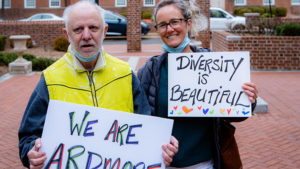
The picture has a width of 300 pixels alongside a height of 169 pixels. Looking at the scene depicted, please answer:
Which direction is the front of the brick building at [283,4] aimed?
toward the camera

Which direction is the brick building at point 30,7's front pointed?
toward the camera

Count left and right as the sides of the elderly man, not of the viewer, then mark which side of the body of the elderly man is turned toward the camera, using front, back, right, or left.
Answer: front

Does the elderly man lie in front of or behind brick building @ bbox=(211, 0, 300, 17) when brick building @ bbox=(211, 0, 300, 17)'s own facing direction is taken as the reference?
in front

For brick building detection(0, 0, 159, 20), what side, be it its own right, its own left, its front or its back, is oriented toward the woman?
front

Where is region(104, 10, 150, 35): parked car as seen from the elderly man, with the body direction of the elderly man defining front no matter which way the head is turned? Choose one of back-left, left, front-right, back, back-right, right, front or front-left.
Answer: back

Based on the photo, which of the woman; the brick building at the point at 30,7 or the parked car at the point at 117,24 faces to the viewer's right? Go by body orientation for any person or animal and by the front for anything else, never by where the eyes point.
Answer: the parked car

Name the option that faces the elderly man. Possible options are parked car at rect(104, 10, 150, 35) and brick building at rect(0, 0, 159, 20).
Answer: the brick building

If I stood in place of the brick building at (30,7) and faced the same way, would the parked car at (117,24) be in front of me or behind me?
in front

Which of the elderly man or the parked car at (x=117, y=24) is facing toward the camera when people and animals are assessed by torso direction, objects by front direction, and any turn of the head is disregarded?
the elderly man

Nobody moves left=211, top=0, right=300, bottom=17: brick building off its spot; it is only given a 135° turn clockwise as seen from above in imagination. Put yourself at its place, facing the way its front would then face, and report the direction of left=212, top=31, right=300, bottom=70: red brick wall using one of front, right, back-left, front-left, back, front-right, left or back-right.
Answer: back-left

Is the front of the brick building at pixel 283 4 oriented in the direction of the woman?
yes

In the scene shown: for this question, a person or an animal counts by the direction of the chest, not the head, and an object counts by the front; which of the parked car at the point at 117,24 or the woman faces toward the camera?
the woman

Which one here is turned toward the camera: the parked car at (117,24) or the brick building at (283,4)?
the brick building
